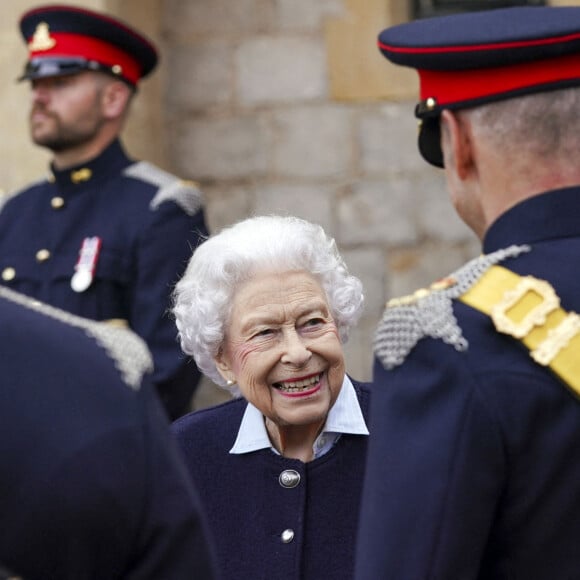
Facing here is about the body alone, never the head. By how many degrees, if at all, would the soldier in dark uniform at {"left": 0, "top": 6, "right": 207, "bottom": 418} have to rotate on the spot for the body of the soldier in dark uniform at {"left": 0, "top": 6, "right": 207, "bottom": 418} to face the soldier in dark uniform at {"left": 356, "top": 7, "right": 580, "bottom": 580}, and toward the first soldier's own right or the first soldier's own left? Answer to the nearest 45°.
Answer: approximately 45° to the first soldier's own left

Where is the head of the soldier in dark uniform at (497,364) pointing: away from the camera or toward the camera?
away from the camera

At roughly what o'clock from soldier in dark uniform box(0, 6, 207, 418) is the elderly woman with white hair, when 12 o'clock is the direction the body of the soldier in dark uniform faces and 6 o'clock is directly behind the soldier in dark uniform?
The elderly woman with white hair is roughly at 10 o'clock from the soldier in dark uniform.

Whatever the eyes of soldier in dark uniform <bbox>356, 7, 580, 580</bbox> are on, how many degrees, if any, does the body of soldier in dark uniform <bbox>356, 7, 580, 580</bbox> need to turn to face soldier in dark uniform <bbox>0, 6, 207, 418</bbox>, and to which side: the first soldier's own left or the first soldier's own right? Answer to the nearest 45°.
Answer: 0° — they already face them

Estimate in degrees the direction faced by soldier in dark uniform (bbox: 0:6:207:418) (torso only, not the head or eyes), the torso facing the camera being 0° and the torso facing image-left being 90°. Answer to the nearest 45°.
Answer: approximately 45°

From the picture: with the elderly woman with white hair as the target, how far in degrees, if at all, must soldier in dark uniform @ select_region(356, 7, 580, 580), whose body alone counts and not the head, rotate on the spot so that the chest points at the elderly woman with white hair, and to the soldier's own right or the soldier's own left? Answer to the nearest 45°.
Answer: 0° — they already face them

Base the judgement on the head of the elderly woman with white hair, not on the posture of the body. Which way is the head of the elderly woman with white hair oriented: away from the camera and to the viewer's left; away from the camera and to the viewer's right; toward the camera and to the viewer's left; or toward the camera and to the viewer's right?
toward the camera and to the viewer's right

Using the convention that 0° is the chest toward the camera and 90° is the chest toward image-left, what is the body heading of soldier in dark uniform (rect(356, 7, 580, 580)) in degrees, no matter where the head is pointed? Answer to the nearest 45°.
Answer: approximately 135°
